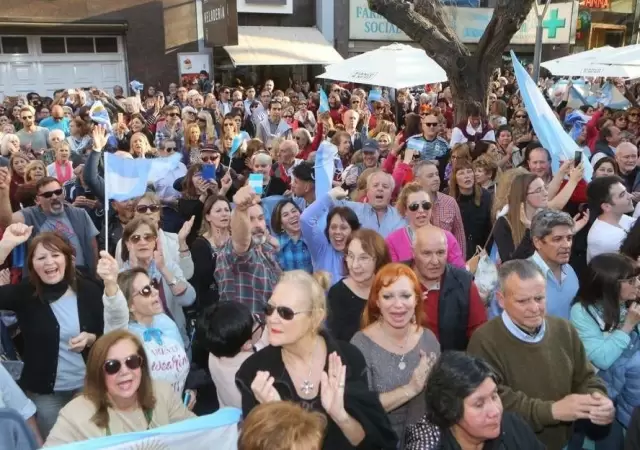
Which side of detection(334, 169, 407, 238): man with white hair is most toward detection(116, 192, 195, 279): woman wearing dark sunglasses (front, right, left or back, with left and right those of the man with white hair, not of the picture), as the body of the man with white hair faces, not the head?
right

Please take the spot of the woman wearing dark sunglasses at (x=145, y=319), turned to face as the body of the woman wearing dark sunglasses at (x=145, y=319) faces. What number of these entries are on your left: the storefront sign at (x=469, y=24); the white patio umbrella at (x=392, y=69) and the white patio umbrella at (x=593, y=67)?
3

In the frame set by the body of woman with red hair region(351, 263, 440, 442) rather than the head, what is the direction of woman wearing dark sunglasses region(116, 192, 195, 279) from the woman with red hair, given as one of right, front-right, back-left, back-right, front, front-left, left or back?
back-right

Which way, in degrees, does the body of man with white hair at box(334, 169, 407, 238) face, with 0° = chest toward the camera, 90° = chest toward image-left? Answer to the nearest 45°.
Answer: approximately 0°

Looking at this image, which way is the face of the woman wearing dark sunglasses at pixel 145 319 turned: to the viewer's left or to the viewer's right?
to the viewer's right

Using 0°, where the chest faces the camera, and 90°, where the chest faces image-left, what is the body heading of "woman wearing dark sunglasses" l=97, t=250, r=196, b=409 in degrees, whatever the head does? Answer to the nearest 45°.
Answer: approximately 315°

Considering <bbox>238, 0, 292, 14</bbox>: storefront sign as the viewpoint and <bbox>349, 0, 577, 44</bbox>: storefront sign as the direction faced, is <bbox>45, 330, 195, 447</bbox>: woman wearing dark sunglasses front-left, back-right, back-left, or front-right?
back-right

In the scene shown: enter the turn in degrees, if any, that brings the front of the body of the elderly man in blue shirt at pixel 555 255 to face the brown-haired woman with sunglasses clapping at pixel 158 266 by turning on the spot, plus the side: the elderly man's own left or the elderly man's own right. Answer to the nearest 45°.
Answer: approximately 135° to the elderly man's own right

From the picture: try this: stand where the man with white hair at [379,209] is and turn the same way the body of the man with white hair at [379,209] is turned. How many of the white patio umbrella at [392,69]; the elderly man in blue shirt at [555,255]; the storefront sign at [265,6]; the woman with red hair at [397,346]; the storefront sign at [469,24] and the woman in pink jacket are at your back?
3

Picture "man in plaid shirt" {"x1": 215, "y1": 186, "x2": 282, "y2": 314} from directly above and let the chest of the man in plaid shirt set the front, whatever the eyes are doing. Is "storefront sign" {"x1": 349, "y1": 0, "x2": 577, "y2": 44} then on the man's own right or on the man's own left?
on the man's own left

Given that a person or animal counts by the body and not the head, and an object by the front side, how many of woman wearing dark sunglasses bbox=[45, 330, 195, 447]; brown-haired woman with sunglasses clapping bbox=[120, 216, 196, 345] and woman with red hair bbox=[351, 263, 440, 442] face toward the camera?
3

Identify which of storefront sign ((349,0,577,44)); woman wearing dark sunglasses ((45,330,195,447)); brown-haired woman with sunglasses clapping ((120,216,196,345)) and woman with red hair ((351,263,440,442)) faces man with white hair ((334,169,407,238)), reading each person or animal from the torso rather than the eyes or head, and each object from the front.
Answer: the storefront sign

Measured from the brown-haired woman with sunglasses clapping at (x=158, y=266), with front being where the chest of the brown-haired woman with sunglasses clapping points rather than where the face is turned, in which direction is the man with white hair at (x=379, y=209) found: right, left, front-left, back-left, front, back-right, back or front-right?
left
